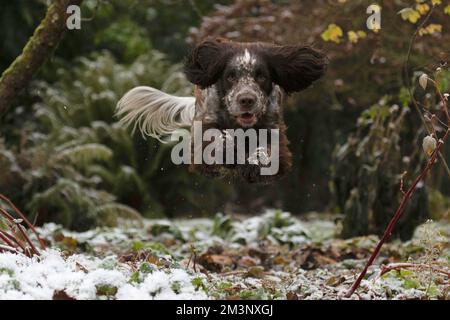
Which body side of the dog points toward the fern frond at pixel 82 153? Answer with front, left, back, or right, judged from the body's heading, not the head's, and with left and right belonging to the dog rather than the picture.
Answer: back

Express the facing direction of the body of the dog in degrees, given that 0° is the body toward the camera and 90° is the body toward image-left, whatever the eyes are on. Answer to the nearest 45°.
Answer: approximately 0°

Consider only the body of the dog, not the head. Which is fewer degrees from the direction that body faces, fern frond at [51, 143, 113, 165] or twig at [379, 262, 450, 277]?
the twig

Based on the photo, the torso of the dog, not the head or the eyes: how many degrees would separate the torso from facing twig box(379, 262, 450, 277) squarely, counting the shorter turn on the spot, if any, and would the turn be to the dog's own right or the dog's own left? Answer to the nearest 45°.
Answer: approximately 45° to the dog's own left
